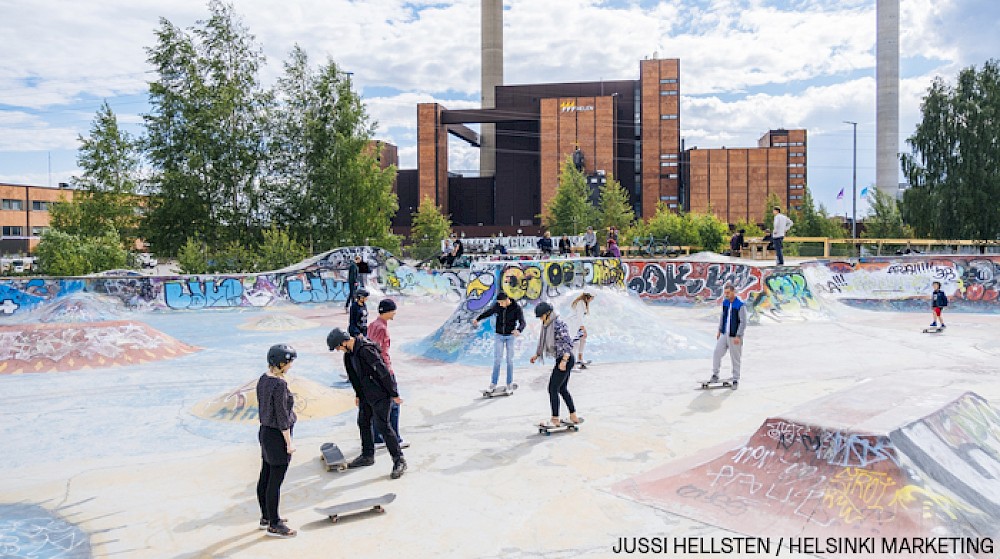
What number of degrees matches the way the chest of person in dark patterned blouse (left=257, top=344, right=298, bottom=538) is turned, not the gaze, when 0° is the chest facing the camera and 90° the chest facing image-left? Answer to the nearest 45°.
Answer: approximately 270°

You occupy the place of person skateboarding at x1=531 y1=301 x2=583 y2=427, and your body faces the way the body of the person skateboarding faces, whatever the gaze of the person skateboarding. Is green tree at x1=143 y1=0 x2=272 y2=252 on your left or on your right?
on your right

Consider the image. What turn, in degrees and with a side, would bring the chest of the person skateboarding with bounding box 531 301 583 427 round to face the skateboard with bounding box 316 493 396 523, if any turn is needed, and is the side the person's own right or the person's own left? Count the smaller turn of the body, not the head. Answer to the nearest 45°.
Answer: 0° — they already face it

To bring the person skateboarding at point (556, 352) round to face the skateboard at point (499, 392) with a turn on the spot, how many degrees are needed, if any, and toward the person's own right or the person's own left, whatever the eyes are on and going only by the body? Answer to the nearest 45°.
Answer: approximately 135° to the person's own right

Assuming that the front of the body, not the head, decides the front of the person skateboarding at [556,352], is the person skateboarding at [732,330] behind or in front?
behind

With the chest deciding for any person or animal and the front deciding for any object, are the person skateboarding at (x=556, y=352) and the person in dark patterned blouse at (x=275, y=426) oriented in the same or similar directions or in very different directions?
very different directions

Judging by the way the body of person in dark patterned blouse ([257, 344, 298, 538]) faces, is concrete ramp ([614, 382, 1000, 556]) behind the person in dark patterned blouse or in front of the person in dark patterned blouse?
in front

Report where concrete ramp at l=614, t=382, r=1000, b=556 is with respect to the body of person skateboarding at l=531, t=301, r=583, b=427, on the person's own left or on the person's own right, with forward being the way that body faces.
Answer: on the person's own left

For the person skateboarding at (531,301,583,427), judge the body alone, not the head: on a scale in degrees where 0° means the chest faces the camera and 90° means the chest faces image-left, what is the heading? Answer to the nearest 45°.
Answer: approximately 45°
